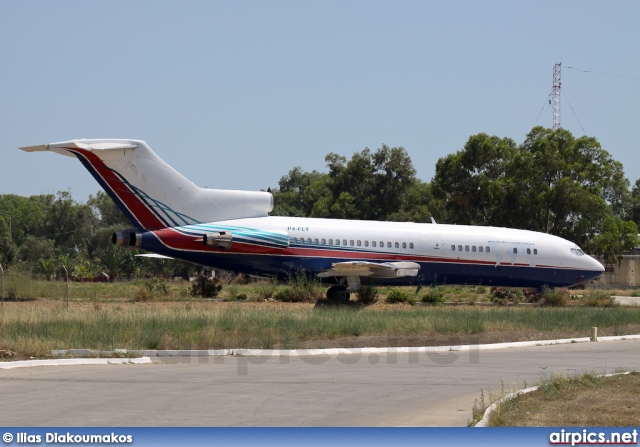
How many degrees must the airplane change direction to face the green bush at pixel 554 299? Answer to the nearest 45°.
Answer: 0° — it already faces it

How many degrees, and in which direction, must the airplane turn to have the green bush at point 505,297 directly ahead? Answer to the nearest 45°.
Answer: approximately 45° to its left

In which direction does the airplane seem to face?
to the viewer's right

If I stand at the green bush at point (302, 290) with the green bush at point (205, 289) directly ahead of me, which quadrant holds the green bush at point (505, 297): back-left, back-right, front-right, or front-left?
back-right

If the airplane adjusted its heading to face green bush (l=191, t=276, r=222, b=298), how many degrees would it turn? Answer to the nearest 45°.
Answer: approximately 135° to its left
